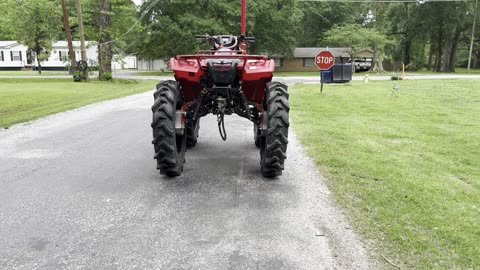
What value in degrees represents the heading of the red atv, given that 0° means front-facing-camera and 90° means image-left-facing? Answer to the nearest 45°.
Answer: approximately 180°

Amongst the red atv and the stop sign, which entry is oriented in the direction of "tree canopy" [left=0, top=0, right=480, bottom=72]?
the red atv

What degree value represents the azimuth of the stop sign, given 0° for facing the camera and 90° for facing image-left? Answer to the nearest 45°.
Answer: approximately 0°

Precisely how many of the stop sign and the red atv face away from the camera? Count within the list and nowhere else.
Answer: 1

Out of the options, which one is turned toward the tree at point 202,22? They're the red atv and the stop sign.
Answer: the red atv

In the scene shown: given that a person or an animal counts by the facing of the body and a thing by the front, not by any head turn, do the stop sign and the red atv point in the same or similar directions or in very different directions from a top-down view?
very different directions

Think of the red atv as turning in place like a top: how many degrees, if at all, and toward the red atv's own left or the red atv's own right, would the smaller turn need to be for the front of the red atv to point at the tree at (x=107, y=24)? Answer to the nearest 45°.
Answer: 0° — it already faces it

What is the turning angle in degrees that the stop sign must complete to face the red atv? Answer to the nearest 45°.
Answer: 0° — it already faces it

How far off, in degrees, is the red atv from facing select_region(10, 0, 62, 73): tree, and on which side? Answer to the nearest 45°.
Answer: approximately 45° to its left

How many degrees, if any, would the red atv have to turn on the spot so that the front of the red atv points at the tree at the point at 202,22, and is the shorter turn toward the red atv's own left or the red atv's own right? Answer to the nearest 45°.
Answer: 0° — it already faces it
